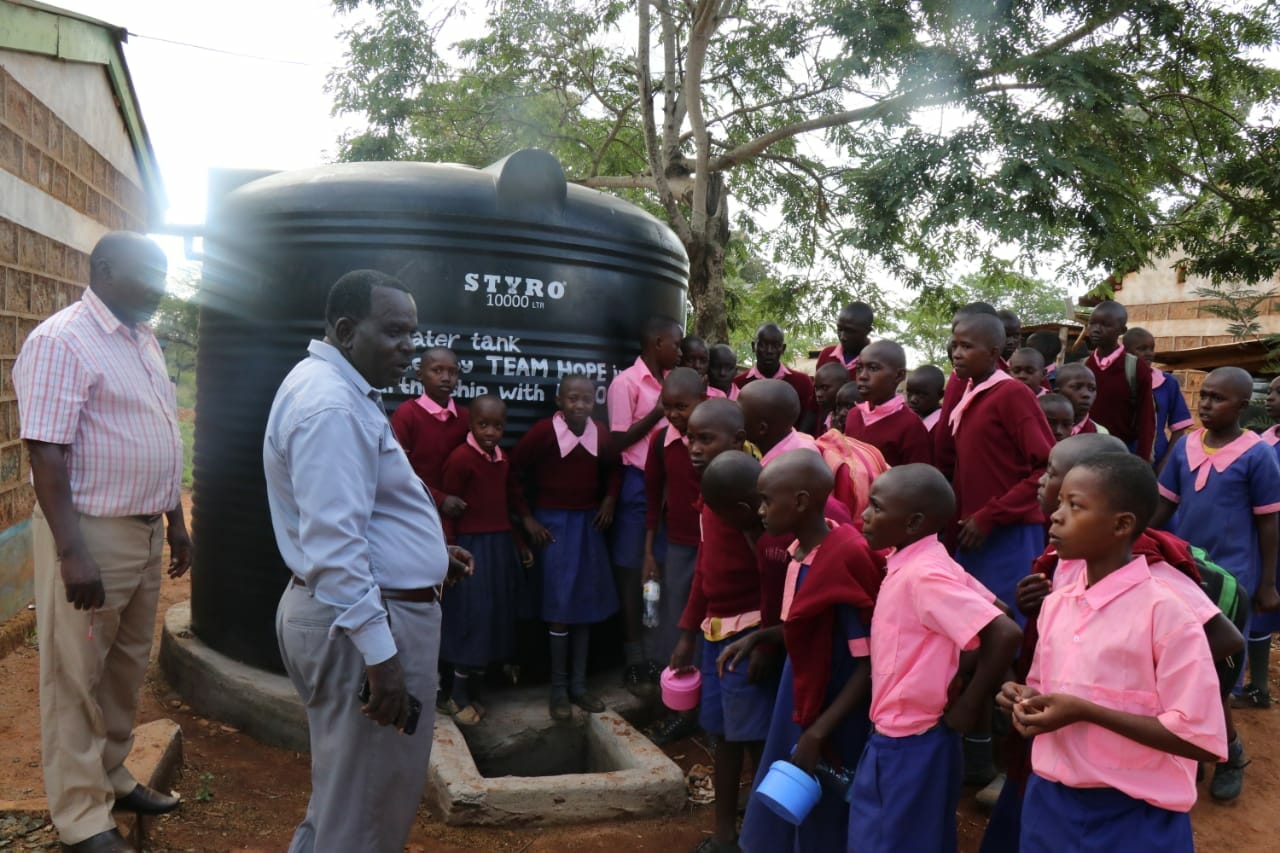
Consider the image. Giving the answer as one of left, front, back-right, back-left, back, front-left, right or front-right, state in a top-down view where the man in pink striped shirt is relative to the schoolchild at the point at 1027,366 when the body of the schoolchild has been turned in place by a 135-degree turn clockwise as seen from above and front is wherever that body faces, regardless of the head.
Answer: back-left

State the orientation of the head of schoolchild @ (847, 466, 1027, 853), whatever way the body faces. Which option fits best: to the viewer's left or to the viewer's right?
to the viewer's left

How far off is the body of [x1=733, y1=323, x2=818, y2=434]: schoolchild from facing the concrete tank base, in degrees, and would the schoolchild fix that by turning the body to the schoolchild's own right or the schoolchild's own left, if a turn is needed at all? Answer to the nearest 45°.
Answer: approximately 45° to the schoolchild's own right

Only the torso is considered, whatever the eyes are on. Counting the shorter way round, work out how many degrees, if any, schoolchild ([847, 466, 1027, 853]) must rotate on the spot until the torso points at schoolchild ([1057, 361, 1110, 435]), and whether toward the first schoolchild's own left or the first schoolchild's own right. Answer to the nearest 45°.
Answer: approximately 90° to the first schoolchild's own right

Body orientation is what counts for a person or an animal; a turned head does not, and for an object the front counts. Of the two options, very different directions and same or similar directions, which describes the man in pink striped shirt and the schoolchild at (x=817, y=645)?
very different directions

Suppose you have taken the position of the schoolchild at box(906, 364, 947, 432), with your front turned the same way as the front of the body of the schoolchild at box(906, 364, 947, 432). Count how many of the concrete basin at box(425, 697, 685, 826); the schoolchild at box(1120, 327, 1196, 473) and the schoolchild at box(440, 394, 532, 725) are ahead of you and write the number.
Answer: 2

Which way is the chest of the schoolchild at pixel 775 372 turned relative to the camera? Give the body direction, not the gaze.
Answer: toward the camera

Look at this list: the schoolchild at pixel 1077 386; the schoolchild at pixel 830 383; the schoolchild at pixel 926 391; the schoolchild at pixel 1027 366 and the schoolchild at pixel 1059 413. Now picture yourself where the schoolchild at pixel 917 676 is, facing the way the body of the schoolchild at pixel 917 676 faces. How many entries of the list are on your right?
5

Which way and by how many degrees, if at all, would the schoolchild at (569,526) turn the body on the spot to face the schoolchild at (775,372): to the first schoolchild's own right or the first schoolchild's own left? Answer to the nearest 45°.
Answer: approximately 135° to the first schoolchild's own left

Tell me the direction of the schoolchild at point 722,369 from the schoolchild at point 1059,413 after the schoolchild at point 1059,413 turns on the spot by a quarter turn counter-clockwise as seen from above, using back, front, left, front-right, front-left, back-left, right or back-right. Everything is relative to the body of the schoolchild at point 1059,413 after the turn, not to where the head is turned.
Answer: back-right

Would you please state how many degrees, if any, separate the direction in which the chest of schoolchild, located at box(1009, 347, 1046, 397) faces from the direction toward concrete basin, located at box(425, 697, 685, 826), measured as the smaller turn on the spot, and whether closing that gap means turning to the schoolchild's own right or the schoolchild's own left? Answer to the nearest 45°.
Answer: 0° — they already face it

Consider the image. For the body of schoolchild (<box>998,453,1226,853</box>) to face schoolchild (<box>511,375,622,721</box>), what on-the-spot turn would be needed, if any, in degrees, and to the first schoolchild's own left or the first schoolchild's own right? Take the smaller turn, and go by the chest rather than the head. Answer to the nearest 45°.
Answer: approximately 90° to the first schoolchild's own right

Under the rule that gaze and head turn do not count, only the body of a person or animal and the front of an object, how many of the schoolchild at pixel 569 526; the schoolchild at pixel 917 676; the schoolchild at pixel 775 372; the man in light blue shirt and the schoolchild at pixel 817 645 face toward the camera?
2

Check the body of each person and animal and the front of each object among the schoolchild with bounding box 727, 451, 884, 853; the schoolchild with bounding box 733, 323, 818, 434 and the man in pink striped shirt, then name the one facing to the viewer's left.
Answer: the schoolchild with bounding box 727, 451, 884, 853

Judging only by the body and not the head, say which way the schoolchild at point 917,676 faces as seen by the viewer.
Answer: to the viewer's left

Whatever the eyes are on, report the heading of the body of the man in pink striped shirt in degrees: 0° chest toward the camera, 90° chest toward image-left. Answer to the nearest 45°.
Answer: approximately 315°

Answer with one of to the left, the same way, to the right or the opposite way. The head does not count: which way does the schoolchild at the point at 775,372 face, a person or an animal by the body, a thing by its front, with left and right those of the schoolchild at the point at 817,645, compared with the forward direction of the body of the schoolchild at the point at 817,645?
to the left
